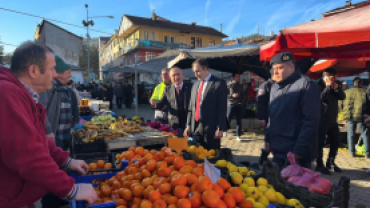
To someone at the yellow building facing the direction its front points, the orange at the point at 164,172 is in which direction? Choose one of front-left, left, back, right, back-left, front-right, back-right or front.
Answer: front-right

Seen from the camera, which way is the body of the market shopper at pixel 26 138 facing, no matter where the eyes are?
to the viewer's right

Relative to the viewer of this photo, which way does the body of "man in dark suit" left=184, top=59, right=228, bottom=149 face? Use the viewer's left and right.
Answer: facing the viewer and to the left of the viewer

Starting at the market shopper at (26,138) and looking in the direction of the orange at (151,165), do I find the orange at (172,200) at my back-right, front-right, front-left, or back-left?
front-right

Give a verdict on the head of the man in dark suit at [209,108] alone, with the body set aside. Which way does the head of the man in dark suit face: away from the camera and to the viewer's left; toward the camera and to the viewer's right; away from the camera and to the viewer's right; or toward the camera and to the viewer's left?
toward the camera and to the viewer's left

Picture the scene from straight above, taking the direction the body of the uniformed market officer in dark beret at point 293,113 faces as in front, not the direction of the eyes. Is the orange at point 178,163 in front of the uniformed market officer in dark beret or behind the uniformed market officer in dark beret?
in front

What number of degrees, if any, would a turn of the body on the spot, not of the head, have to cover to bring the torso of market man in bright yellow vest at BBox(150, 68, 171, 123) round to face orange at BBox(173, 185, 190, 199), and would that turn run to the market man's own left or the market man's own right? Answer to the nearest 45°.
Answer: approximately 45° to the market man's own left

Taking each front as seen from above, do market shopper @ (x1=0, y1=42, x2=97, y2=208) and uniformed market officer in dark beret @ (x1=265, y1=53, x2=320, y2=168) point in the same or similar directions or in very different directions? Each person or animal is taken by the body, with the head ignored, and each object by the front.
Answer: very different directions

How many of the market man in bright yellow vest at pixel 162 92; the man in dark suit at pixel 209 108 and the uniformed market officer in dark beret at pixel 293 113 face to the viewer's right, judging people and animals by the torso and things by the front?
0

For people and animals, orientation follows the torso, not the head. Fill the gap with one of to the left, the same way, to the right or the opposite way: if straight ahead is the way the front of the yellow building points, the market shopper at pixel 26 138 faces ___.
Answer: to the left

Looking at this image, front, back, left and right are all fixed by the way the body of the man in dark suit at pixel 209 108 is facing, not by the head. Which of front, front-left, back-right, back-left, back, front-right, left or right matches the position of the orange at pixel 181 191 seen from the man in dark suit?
front-left

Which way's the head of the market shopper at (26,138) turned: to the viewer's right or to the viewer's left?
to the viewer's right

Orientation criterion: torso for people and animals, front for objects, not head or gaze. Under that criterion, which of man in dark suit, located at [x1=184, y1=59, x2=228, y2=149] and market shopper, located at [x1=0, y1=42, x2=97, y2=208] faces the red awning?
the market shopper

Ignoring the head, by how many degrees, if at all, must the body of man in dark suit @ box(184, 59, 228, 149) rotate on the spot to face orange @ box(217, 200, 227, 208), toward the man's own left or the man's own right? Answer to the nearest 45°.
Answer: approximately 45° to the man's own left

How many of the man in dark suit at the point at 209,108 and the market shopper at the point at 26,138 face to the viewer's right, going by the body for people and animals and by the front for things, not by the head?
1

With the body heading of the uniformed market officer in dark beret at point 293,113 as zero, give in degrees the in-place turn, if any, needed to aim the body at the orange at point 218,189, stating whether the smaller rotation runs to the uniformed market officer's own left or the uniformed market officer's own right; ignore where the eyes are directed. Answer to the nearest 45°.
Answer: approximately 45° to the uniformed market officer's own left

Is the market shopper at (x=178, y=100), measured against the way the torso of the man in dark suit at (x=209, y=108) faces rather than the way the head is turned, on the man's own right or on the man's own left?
on the man's own right

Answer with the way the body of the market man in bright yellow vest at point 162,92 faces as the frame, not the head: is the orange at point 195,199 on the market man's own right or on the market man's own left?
on the market man's own left
